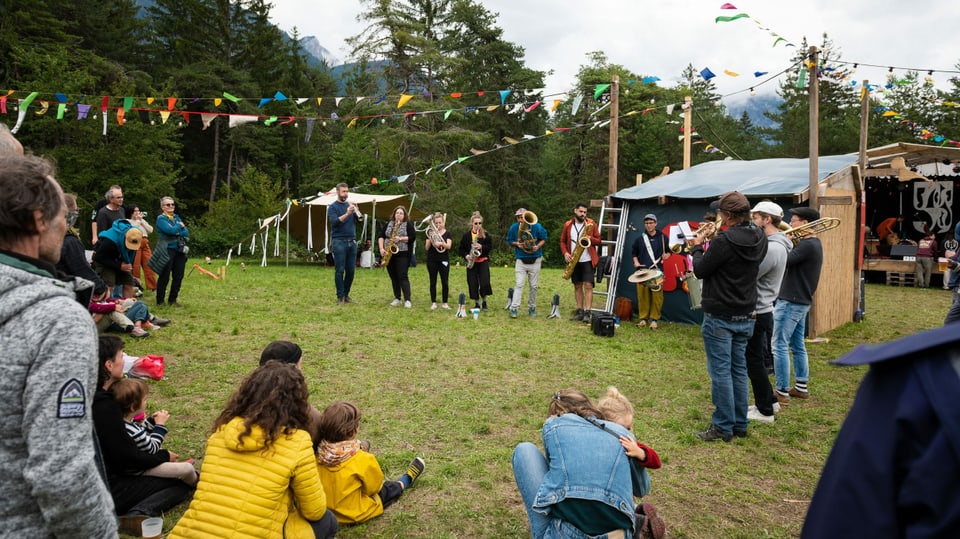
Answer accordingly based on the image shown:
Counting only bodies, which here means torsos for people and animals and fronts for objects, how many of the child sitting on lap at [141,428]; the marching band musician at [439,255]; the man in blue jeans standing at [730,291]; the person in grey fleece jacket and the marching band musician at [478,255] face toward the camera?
2

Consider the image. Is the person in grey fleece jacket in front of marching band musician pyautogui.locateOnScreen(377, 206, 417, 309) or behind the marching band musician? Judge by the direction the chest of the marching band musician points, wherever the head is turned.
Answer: in front

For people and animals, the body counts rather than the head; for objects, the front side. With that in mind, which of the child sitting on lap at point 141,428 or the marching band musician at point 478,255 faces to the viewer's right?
the child sitting on lap

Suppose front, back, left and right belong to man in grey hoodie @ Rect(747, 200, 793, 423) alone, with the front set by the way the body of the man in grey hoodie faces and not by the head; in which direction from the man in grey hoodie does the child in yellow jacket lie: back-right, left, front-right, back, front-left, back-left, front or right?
front-left

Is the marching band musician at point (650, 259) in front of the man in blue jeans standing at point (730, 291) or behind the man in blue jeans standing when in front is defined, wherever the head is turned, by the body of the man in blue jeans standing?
in front

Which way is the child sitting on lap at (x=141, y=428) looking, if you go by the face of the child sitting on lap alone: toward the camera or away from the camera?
away from the camera

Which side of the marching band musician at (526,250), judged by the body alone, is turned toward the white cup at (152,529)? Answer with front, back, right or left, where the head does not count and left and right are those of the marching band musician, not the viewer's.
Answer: front

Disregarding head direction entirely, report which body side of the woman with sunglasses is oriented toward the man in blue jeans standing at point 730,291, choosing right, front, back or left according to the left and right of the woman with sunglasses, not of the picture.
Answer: front

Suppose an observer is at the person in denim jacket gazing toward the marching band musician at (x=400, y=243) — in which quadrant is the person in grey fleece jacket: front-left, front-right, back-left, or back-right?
back-left

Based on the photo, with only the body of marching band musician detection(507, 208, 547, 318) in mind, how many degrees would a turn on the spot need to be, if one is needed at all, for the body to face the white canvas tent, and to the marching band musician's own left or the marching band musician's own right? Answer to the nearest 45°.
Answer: approximately 135° to the marching band musician's own right

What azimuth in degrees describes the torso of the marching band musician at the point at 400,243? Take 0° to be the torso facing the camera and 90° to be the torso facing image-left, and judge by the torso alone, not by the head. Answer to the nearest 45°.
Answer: approximately 0°

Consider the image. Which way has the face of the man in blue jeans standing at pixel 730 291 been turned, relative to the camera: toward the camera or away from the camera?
away from the camera

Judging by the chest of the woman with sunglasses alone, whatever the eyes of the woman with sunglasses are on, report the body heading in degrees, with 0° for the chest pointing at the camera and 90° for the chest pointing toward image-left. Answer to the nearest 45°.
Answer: approximately 315°
